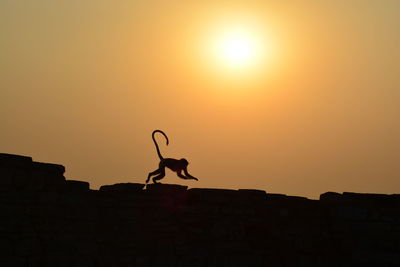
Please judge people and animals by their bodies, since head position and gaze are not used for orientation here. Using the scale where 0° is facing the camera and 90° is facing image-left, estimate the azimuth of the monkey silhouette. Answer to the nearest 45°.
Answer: approximately 270°
